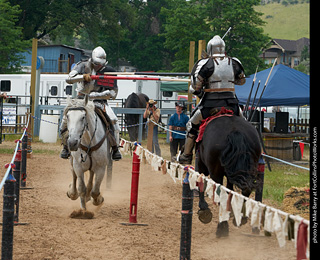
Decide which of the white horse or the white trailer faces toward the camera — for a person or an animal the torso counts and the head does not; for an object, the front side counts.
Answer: the white horse

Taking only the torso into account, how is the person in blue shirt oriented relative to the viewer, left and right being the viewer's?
facing the viewer

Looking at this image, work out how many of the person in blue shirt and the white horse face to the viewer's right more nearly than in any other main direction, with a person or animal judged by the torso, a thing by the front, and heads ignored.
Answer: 0

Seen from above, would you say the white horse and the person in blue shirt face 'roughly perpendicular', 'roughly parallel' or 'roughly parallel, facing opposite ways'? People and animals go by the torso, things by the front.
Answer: roughly parallel

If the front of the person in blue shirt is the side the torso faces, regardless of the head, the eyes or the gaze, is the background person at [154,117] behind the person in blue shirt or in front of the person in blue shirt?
behind

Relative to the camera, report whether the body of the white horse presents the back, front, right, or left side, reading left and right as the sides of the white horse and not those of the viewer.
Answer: front

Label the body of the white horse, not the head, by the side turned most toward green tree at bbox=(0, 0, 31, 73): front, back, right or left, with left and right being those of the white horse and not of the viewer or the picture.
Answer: back
